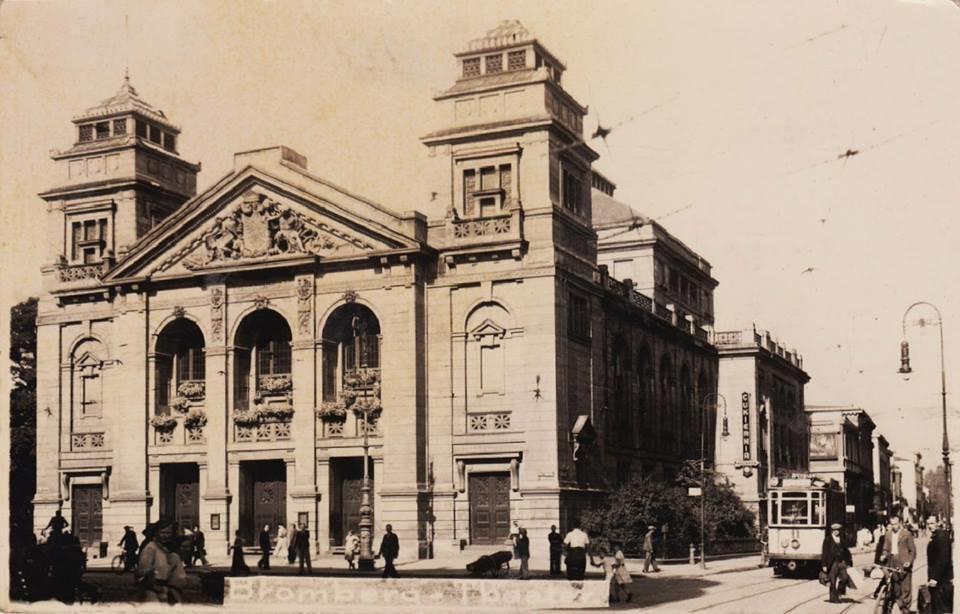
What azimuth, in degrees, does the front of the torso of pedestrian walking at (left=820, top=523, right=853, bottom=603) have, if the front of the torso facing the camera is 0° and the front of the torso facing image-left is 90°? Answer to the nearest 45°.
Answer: approximately 0°

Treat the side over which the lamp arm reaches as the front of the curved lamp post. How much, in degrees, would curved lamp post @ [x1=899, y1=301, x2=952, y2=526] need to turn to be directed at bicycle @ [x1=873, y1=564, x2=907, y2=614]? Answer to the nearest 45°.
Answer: approximately 90° to its left

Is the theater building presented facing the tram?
no

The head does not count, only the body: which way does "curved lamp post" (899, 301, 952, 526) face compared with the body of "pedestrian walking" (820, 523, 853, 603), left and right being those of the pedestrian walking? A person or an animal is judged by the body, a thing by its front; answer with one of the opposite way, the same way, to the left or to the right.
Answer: to the right

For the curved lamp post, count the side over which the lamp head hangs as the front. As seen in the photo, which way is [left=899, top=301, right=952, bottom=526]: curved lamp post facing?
to the viewer's left

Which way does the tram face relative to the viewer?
toward the camera

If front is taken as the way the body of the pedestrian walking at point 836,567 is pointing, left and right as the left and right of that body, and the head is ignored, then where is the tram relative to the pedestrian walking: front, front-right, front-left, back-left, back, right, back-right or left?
back

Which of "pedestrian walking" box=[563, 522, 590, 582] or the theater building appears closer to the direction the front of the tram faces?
the pedestrian walking

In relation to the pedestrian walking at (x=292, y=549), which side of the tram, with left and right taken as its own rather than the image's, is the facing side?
right

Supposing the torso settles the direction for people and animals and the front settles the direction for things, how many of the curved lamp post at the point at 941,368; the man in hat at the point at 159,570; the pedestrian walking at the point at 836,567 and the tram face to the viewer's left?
1

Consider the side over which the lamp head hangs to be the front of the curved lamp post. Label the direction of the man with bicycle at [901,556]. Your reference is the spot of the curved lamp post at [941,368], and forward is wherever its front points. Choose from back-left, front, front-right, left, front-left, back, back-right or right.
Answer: left

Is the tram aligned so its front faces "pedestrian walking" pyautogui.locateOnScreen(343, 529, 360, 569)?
no
